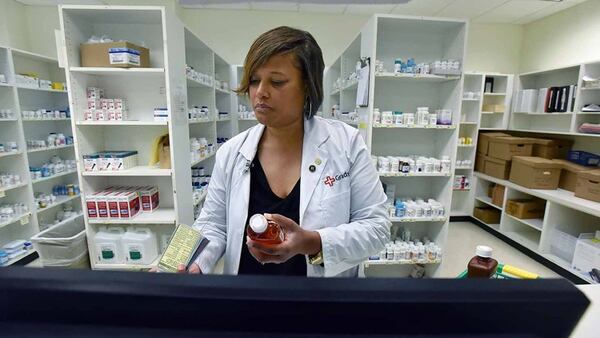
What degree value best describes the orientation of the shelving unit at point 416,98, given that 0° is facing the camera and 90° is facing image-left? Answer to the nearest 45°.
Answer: approximately 0°

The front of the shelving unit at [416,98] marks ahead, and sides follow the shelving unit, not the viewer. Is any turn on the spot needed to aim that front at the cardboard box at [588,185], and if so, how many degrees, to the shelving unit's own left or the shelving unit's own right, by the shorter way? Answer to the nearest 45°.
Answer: approximately 135° to the shelving unit's own left

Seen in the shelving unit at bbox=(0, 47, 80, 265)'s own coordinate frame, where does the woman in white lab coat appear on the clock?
The woman in white lab coat is roughly at 1 o'clock from the shelving unit.

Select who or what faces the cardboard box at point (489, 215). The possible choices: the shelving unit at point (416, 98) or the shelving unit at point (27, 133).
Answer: the shelving unit at point (27, 133)

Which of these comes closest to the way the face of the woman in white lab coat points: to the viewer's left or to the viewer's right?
to the viewer's left

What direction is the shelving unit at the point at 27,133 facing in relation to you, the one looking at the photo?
facing the viewer and to the right of the viewer

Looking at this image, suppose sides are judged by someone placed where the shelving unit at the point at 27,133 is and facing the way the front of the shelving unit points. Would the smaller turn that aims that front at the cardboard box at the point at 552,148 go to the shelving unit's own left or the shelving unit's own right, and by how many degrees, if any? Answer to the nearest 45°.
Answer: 0° — it already faces it

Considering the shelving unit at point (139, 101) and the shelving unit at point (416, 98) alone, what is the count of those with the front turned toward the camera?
2

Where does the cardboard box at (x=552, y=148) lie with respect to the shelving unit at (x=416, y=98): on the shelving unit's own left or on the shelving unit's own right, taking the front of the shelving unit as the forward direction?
on the shelving unit's own left

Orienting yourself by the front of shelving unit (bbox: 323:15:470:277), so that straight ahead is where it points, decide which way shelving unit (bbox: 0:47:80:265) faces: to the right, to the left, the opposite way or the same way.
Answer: to the left

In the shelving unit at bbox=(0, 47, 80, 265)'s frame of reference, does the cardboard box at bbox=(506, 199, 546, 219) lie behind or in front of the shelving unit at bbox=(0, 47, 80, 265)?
in front

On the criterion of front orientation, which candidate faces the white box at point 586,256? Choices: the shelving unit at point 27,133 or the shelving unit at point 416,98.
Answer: the shelving unit at point 27,133
